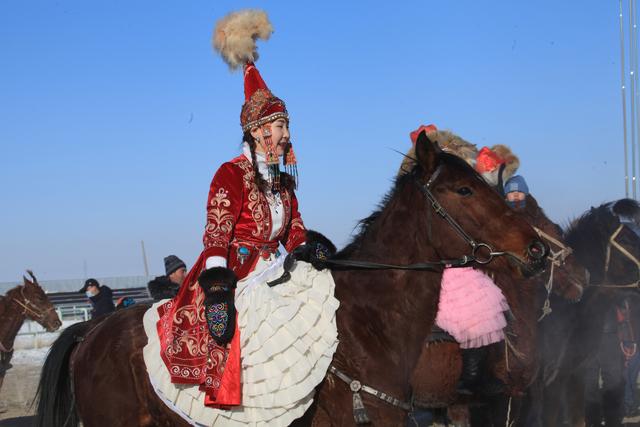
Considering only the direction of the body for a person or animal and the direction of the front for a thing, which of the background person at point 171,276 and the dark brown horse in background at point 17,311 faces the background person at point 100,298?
the dark brown horse in background

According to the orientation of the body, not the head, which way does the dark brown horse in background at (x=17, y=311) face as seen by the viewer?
to the viewer's right

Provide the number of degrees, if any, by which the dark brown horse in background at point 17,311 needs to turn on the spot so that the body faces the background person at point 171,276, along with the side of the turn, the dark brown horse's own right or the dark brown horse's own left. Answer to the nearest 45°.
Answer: approximately 45° to the dark brown horse's own right

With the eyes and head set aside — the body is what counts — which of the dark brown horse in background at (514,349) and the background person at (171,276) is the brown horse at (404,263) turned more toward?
the dark brown horse in background

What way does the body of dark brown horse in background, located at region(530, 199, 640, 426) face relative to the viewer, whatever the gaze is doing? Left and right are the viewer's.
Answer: facing to the right of the viewer

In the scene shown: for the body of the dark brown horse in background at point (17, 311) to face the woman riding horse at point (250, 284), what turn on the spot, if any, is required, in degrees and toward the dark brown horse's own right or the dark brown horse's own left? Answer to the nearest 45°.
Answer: approximately 90° to the dark brown horse's own right

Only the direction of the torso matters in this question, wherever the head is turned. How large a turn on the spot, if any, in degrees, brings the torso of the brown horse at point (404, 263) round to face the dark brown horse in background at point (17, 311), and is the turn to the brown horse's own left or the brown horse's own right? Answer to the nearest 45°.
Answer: approximately 135° to the brown horse's own left

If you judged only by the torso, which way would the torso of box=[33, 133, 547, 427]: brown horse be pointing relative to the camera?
to the viewer's right
